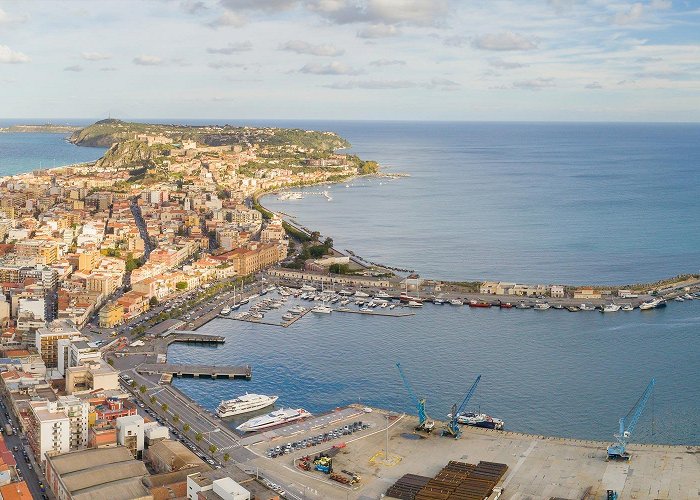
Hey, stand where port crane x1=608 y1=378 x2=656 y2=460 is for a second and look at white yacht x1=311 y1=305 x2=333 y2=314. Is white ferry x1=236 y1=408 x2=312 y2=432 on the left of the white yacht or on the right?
left

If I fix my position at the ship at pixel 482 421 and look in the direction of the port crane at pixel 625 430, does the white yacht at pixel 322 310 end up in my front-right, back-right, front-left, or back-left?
back-left

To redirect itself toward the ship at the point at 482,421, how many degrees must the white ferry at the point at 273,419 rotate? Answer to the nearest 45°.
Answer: approximately 135° to its left

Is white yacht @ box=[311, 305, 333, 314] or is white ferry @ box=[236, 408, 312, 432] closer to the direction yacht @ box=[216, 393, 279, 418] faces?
the white yacht

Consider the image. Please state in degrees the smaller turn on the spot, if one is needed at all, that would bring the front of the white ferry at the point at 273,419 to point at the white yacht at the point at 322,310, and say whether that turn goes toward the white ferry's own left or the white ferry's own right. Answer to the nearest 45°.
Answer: approximately 135° to the white ferry's own right
